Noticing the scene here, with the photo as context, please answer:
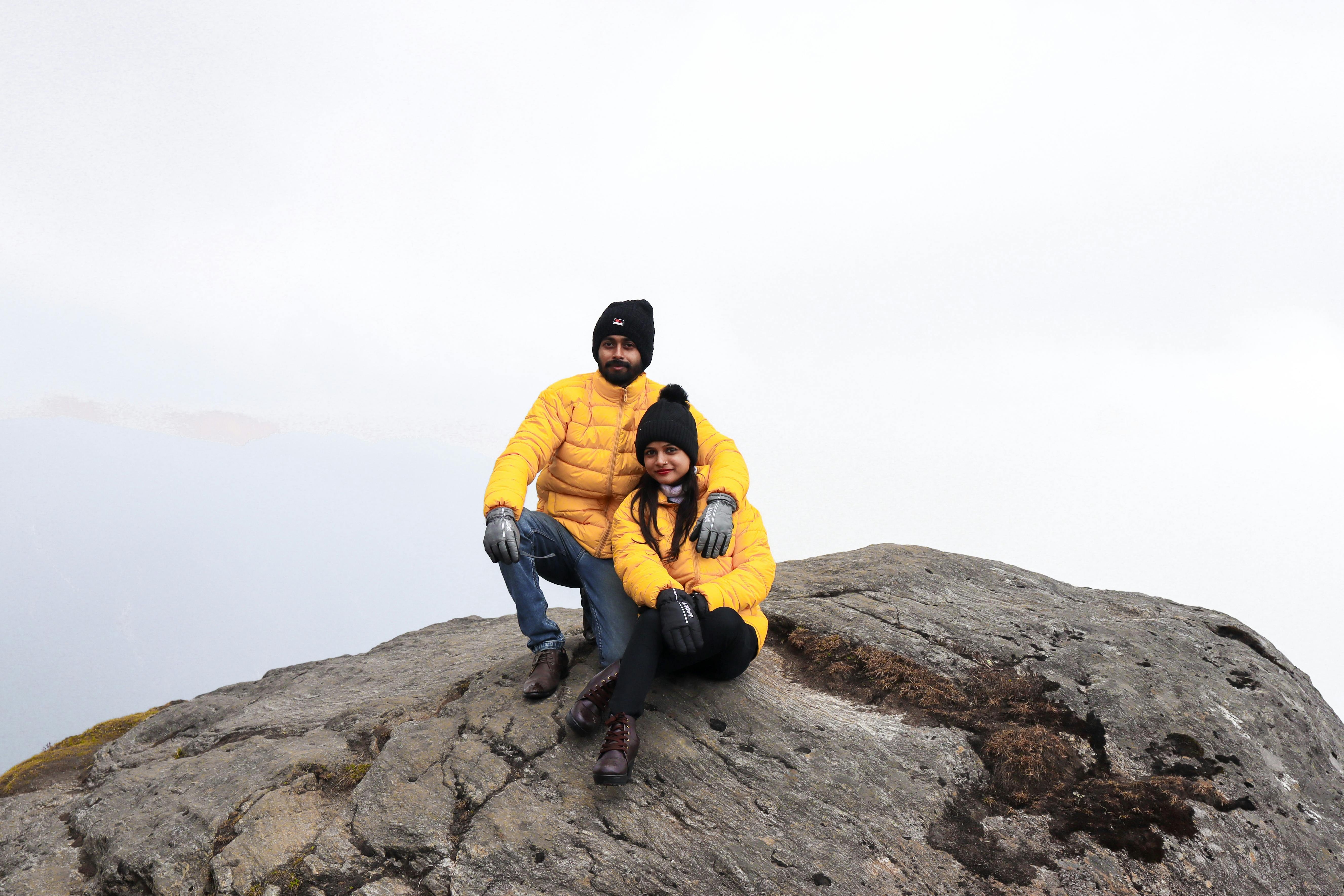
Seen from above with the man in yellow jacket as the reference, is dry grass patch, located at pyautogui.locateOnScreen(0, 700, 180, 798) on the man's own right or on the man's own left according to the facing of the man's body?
on the man's own right

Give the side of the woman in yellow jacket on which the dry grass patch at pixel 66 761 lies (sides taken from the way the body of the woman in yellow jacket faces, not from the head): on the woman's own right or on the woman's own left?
on the woman's own right

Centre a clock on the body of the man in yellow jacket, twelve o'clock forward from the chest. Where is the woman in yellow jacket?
The woman in yellow jacket is roughly at 11 o'clock from the man in yellow jacket.

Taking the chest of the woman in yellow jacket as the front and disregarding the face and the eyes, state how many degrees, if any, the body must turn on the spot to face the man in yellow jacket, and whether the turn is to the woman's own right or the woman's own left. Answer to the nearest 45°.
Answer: approximately 90° to the woman's own right

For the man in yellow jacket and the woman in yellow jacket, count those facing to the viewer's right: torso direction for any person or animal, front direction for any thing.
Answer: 0

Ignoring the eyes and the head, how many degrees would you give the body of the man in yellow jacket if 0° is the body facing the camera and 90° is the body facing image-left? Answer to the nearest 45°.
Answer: approximately 0°
